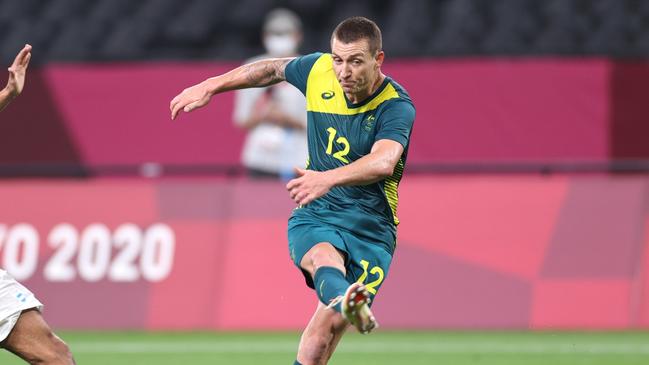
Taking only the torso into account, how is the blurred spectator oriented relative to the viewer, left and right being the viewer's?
facing the viewer

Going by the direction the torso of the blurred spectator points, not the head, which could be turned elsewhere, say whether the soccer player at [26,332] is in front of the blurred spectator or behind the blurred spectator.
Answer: in front

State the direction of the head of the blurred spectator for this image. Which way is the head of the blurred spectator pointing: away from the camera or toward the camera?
toward the camera

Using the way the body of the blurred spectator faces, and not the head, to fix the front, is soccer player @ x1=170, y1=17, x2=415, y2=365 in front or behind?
in front

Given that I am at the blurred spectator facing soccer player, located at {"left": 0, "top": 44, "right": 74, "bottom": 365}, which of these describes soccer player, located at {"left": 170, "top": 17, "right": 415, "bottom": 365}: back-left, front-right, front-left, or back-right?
front-left
